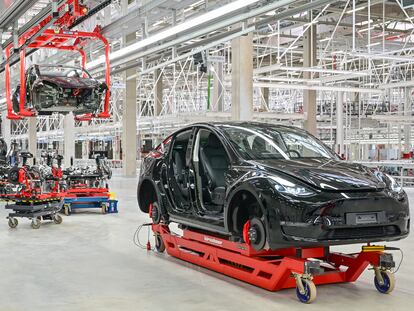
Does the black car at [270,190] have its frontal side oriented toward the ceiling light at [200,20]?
no

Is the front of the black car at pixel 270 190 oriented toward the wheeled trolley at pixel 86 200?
no

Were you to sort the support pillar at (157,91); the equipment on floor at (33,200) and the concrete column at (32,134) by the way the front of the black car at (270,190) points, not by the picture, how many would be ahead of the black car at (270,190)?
0

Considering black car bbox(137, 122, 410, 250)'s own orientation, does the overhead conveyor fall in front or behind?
behind

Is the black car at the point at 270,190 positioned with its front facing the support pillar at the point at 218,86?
no

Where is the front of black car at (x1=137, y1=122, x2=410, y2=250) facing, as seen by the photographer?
facing the viewer and to the right of the viewer

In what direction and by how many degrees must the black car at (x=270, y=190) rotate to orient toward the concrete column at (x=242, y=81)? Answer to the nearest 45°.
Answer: approximately 135° to its left

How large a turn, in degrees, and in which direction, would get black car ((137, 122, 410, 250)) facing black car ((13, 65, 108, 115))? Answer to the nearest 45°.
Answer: approximately 180°

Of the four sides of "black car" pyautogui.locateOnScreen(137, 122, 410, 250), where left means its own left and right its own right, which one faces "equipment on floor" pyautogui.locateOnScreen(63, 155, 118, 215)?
back

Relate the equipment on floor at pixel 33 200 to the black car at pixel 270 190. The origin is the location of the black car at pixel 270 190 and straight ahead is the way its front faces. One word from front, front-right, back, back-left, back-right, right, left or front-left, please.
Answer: back

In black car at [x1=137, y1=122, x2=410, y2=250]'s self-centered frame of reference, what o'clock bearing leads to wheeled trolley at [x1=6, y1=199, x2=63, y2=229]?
The wheeled trolley is roughly at 6 o'clock from the black car.

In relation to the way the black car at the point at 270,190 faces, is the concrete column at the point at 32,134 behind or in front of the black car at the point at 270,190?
behind

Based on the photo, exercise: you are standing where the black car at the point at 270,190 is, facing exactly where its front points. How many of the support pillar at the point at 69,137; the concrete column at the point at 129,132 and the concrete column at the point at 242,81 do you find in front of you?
0
